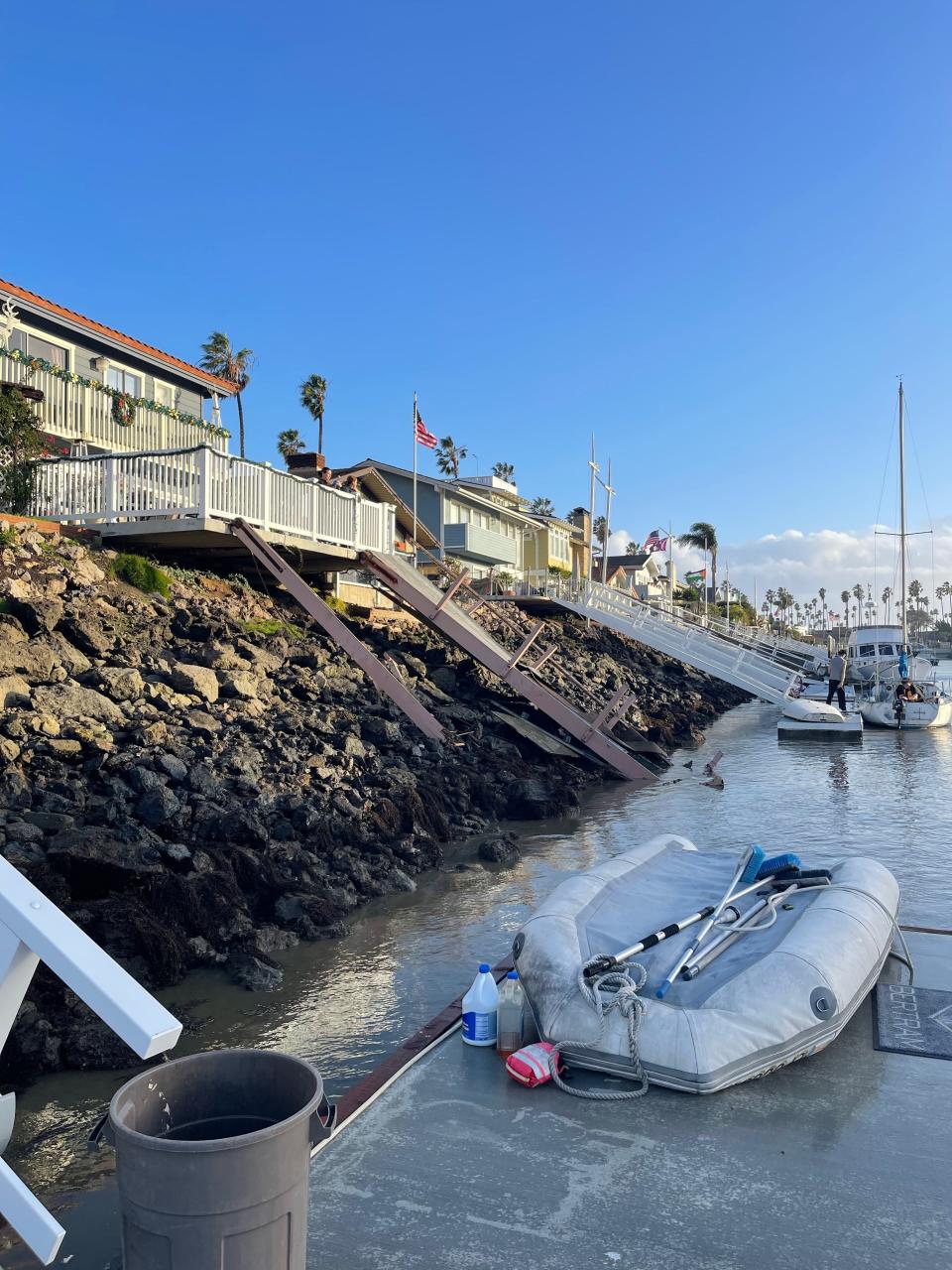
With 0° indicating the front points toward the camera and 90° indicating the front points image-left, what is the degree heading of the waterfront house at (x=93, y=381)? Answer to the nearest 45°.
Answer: approximately 315°

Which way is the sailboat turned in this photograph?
away from the camera

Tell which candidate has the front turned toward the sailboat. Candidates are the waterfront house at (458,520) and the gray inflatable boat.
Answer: the waterfront house

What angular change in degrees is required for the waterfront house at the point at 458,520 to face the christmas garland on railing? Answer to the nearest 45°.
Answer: approximately 45° to its right

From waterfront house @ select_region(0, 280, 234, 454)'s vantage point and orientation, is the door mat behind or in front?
in front

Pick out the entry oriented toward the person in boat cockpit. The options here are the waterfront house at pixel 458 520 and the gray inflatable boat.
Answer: the waterfront house

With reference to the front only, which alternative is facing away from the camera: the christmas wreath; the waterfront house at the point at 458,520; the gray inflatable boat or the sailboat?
the sailboat

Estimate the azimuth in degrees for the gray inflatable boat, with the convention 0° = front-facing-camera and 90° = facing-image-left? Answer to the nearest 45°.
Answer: approximately 45°

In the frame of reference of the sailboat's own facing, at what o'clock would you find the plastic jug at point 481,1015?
The plastic jug is roughly at 6 o'clock from the sailboat.

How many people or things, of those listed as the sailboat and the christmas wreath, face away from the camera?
1

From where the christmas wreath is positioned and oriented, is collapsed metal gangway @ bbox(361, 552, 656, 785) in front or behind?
in front

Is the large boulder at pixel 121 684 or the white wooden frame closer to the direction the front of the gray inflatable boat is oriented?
the white wooden frame

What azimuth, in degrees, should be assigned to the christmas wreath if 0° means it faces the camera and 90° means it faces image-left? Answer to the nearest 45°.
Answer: approximately 315°

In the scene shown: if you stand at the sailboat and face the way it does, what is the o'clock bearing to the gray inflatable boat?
The gray inflatable boat is roughly at 6 o'clock from the sailboat.

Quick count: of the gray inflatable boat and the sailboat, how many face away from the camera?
1
